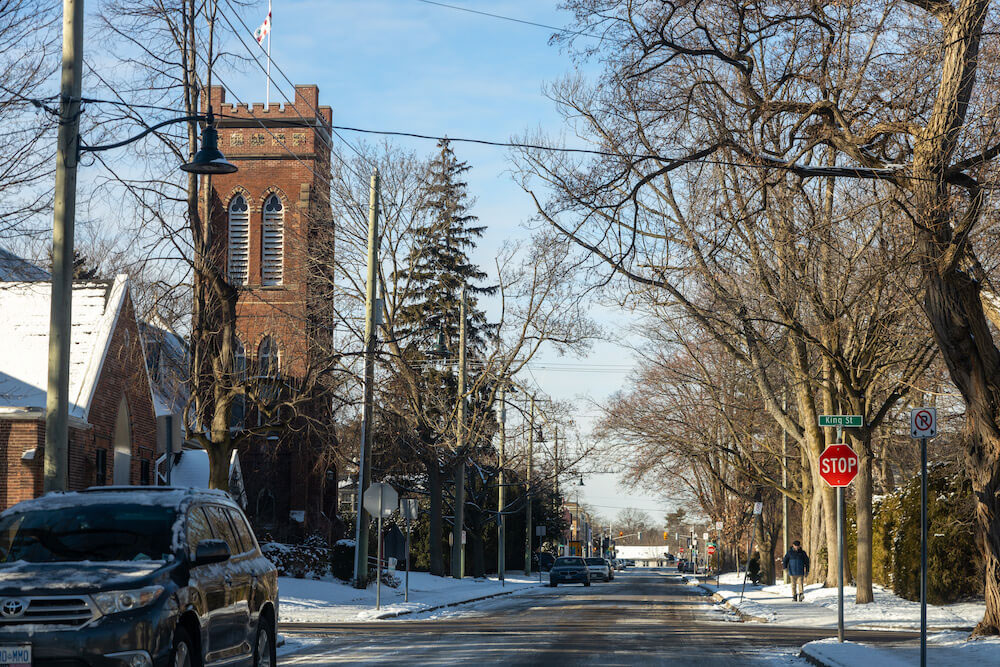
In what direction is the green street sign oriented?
toward the camera

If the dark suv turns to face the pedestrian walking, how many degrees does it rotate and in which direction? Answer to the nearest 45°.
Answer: approximately 180°

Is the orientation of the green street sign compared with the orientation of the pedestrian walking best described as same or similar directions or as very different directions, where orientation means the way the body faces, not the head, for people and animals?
same or similar directions

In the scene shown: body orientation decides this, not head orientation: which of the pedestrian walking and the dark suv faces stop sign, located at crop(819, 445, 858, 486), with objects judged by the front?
the pedestrian walking

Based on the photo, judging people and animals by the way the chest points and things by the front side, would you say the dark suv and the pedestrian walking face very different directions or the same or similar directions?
same or similar directions

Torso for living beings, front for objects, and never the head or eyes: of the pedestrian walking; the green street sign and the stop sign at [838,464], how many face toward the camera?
3

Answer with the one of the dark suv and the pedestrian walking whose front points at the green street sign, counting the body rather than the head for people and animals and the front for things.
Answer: the pedestrian walking

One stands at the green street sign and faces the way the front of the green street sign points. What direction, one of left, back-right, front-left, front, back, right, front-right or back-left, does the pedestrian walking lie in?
back

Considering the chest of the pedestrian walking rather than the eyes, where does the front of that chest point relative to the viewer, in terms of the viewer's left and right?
facing the viewer

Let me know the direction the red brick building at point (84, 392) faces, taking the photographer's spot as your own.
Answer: facing the viewer and to the right of the viewer

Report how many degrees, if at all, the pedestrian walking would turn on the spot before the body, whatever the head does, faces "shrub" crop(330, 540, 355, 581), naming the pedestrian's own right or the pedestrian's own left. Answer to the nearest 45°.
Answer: approximately 90° to the pedestrian's own right

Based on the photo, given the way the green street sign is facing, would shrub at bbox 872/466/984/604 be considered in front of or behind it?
behind

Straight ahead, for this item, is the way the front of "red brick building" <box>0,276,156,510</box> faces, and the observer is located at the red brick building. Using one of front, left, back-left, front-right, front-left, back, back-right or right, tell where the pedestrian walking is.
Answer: front-left

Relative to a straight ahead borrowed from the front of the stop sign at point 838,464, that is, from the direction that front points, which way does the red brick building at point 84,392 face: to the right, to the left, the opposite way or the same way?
to the left
